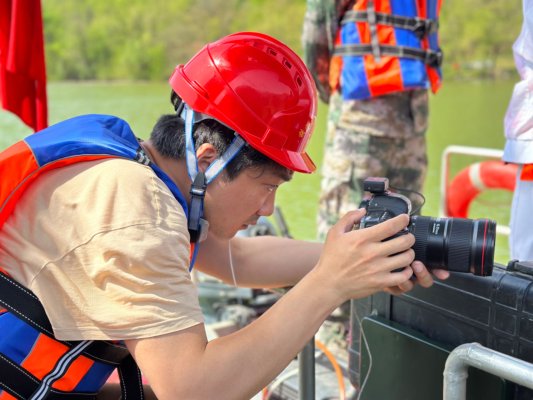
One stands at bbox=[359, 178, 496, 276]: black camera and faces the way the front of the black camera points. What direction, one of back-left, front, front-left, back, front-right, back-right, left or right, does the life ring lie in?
left

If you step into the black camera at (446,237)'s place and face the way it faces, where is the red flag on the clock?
The red flag is roughly at 7 o'clock from the black camera.

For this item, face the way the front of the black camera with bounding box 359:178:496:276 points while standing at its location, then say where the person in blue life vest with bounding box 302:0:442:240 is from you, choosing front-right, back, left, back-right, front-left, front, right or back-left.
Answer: left

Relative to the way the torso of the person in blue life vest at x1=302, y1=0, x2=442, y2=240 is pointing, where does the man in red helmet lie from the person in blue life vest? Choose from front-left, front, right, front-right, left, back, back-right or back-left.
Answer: front-right

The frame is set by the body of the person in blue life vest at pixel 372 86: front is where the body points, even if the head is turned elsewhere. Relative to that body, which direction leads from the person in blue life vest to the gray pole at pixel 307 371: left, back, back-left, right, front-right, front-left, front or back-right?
front-right

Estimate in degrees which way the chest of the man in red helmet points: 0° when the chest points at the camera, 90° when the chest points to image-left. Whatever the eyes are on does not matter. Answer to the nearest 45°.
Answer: approximately 270°

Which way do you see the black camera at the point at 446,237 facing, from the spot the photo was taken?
facing to the right of the viewer

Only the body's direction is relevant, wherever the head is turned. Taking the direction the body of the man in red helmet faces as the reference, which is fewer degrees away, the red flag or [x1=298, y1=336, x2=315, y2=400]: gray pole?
the gray pole

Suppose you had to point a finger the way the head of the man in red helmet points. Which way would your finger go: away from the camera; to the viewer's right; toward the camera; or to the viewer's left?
to the viewer's right

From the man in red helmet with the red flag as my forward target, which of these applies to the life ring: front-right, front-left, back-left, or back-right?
front-right

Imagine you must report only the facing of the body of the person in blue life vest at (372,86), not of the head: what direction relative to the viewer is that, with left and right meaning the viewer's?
facing the viewer and to the right of the viewer
